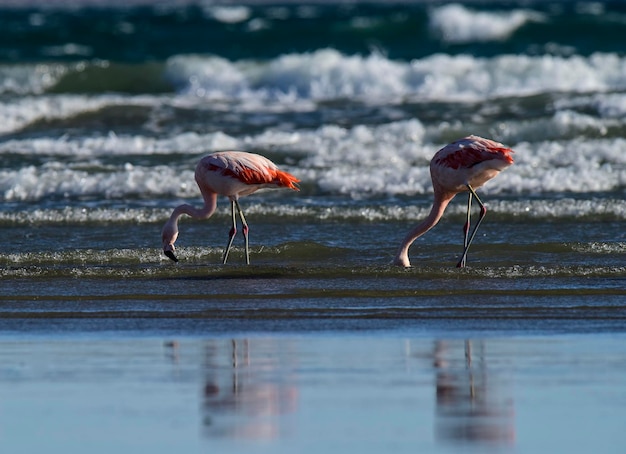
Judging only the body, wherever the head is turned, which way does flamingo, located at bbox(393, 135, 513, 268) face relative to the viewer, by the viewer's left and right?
facing to the left of the viewer

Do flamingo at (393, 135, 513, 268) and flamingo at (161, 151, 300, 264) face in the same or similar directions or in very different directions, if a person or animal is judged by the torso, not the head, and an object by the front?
same or similar directions

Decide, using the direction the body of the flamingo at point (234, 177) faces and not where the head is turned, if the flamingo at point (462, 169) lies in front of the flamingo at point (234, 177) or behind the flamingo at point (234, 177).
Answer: behind

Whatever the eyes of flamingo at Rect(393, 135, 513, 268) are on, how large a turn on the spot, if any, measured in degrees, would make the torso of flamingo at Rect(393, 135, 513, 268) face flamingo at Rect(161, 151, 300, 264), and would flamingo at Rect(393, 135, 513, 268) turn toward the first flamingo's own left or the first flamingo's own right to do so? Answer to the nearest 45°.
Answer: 0° — it already faces it

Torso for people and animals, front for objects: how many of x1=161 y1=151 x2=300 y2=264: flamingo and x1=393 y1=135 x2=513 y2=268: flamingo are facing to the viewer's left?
2

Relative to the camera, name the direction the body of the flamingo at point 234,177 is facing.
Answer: to the viewer's left
